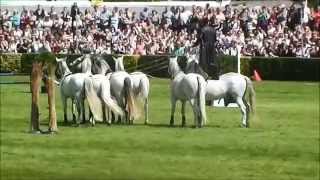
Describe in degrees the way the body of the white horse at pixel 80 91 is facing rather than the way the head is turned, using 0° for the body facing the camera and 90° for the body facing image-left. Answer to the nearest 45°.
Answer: approximately 135°

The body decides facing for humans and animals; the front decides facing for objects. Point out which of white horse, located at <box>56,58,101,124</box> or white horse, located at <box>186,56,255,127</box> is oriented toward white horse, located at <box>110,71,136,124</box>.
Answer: white horse, located at <box>186,56,255,127</box>

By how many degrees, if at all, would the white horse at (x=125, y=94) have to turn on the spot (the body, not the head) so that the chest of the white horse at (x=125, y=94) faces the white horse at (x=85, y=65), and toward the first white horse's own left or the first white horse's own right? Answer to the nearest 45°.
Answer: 0° — it already faces it

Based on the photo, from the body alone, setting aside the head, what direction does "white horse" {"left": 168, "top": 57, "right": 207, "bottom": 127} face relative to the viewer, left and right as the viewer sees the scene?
facing away from the viewer and to the left of the viewer

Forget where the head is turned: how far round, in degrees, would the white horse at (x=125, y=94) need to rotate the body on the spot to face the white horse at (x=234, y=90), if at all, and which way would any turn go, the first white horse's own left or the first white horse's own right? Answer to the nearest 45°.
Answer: approximately 135° to the first white horse's own right

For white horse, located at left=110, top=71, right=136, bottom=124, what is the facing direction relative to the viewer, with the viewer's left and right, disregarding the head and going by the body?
facing away from the viewer and to the left of the viewer

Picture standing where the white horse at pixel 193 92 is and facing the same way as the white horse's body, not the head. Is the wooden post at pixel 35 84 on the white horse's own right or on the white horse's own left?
on the white horse's own left

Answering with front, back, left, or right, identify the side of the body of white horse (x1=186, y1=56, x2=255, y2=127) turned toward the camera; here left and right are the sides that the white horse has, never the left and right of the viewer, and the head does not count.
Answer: left
